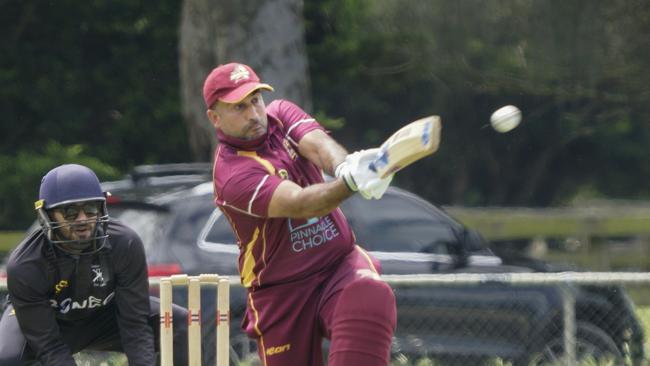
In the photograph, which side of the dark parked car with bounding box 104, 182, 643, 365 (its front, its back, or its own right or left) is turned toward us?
right

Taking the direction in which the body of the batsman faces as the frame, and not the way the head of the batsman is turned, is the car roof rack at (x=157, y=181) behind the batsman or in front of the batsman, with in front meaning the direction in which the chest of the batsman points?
behind
